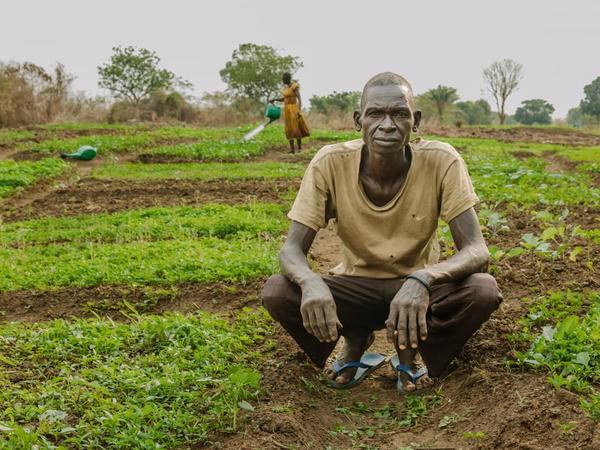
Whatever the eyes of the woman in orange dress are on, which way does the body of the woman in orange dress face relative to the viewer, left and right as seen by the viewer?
facing the viewer and to the left of the viewer

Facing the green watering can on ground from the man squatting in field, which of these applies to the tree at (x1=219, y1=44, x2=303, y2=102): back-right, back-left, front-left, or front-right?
front-right

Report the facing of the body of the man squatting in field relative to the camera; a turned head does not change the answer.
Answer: toward the camera

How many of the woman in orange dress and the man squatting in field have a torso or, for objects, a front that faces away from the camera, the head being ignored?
0

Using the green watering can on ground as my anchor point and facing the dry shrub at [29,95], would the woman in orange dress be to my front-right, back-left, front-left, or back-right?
back-right

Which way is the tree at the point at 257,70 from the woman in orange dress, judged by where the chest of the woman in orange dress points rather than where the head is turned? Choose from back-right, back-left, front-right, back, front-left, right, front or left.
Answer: back-right

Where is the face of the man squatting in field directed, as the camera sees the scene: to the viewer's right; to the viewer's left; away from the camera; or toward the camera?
toward the camera

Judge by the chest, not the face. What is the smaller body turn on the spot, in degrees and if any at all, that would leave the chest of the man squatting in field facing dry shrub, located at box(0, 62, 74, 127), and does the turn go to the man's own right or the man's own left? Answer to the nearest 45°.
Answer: approximately 135° to the man's own right

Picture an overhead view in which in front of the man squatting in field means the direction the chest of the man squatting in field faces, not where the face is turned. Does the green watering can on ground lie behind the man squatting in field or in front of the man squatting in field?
behind

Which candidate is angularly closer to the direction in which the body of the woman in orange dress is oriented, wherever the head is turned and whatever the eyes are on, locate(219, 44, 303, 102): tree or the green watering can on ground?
the green watering can on ground

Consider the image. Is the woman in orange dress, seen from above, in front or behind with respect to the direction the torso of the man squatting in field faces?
behind

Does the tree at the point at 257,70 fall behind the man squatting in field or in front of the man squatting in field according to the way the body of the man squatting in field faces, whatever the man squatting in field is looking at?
behind
